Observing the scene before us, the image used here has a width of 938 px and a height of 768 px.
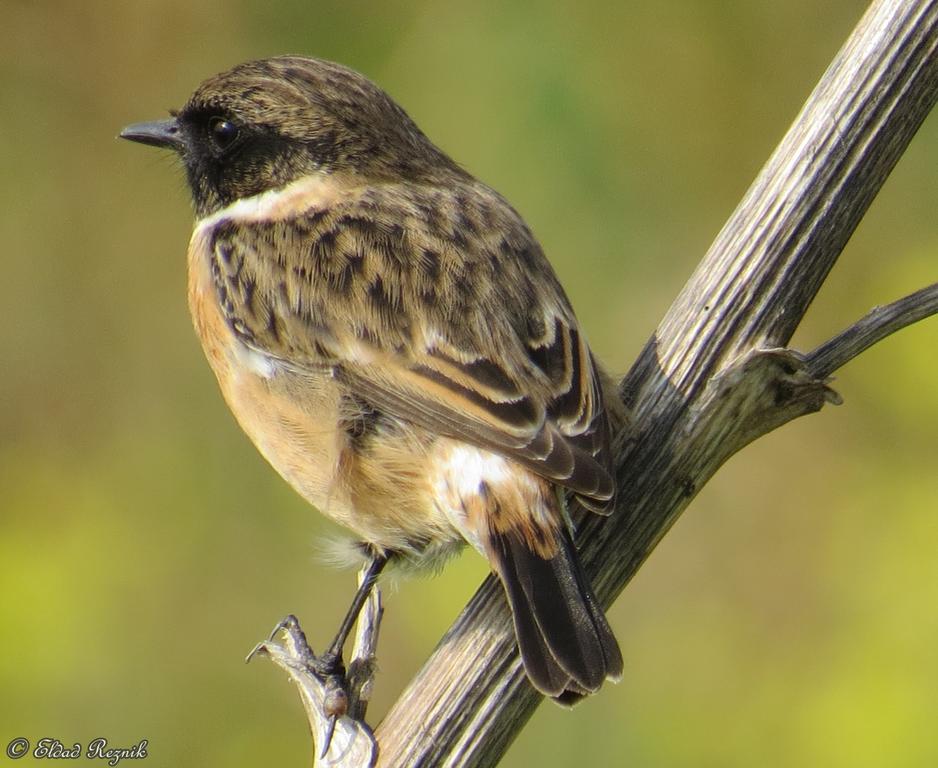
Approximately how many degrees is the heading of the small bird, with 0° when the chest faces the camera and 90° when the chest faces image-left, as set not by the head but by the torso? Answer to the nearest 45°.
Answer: approximately 135°
